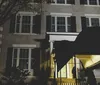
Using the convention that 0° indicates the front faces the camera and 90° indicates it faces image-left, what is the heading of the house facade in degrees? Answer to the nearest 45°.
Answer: approximately 0°

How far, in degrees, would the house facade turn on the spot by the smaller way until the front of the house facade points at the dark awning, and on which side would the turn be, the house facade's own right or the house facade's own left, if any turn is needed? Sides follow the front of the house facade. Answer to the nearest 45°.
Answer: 0° — it already faces it
